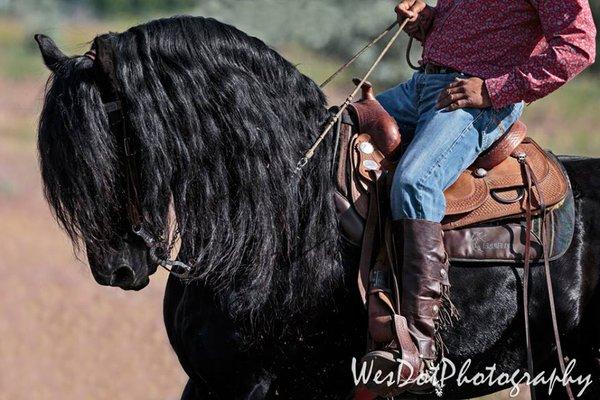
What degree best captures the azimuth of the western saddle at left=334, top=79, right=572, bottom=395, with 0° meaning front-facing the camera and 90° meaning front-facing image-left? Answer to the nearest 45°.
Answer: approximately 90°

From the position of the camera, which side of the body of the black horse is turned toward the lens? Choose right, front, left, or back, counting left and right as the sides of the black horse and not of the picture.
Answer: left
